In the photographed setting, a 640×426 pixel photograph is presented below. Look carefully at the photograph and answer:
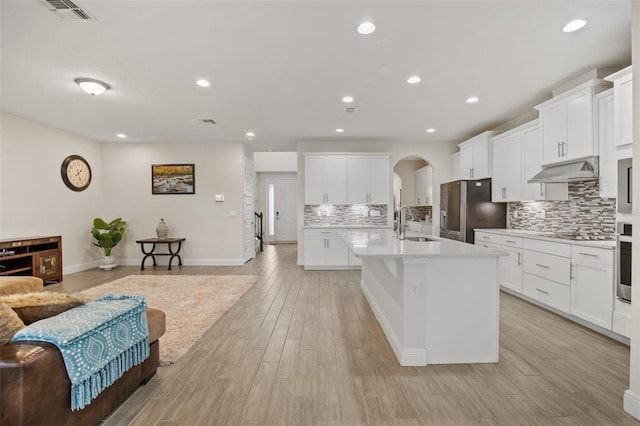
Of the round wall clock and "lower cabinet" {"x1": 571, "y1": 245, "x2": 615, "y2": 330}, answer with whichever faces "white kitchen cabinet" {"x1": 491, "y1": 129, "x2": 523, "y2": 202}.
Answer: the round wall clock

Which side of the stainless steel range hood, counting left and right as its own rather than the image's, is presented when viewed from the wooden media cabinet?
front

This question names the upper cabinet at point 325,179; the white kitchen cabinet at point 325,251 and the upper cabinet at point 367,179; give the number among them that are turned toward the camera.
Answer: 3

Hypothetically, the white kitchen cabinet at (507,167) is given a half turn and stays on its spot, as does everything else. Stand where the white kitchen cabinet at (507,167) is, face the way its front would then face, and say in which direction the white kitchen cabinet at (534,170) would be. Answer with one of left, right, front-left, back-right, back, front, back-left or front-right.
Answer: right

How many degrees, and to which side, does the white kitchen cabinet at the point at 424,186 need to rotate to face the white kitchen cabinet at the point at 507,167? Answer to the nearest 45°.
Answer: approximately 90° to its left

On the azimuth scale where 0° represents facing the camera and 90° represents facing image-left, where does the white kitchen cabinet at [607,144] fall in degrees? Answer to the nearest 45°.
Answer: approximately 45°

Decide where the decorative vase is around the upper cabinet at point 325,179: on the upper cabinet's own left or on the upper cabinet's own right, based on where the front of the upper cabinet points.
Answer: on the upper cabinet's own right

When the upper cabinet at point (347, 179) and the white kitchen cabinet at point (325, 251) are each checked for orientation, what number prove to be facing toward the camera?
2

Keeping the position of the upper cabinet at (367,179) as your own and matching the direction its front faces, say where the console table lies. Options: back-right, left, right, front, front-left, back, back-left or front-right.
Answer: right

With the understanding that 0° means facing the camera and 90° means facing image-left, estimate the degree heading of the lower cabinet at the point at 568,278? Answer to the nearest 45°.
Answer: approximately 45°

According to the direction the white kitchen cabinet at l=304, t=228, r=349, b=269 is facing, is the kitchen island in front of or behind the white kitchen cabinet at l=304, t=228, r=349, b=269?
in front

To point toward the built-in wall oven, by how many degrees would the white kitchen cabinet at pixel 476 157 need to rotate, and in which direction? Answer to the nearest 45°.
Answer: approximately 90° to its left

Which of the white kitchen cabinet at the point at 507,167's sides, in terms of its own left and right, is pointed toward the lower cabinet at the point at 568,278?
left
